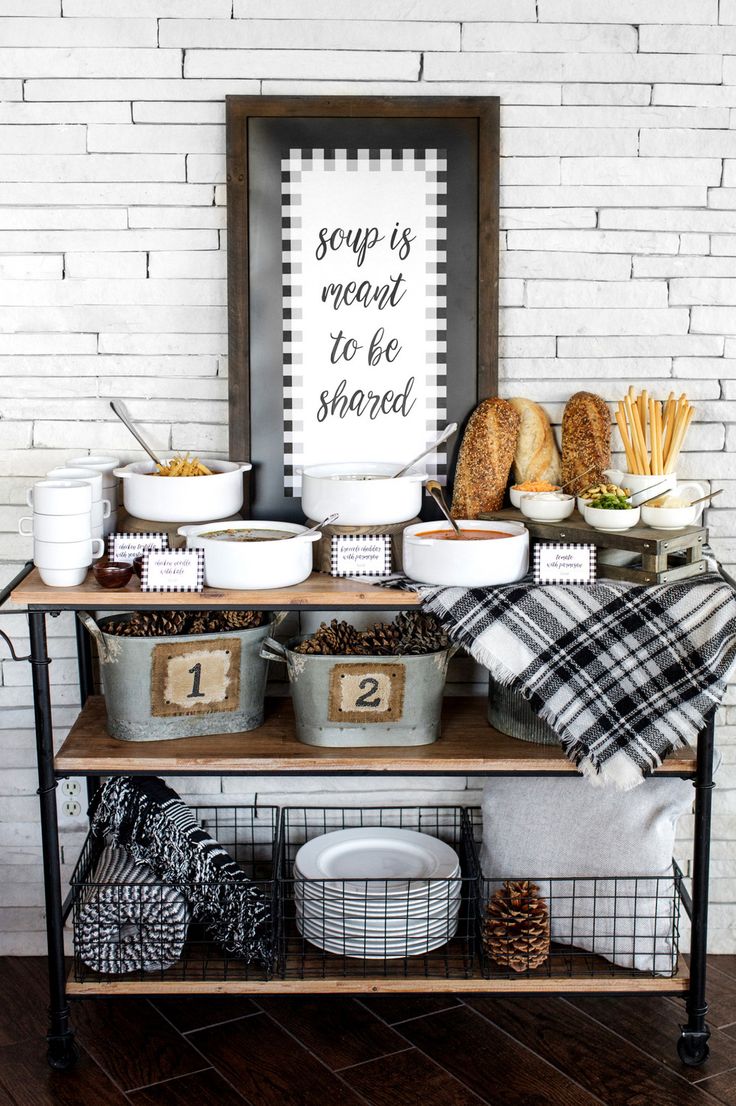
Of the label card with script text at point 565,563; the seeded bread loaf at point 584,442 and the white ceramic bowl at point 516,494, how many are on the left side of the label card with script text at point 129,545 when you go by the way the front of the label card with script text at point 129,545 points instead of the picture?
3

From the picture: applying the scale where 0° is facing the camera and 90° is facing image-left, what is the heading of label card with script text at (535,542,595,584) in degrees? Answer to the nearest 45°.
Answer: approximately 0°
